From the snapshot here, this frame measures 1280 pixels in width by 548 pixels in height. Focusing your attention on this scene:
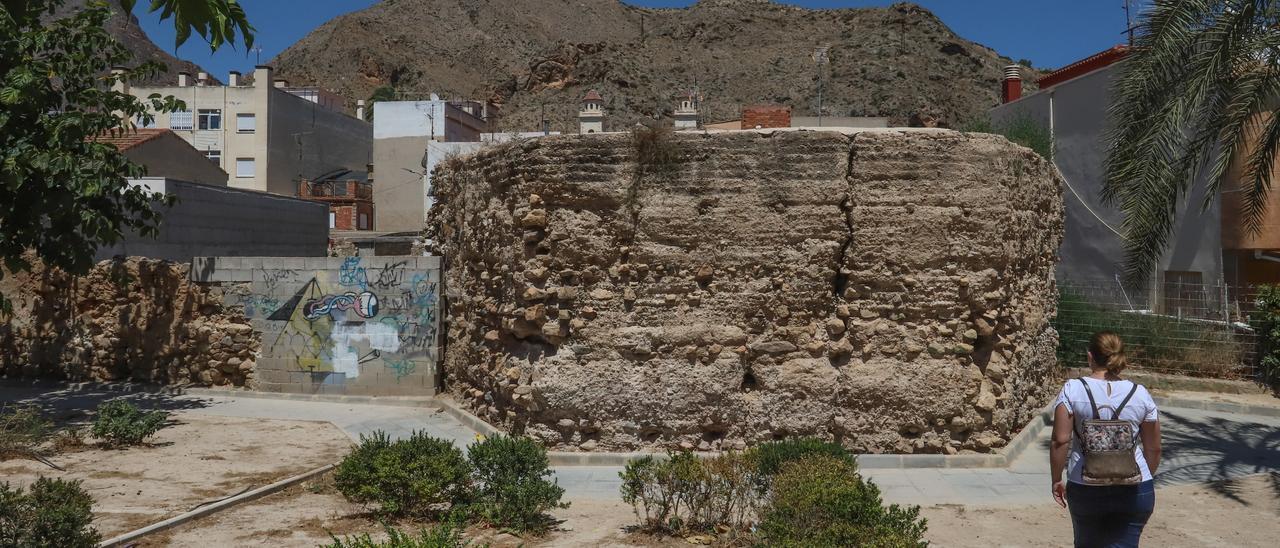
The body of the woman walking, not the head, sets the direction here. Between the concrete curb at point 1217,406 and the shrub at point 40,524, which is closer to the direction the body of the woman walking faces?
the concrete curb

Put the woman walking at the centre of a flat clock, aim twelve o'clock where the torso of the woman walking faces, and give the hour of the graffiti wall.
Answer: The graffiti wall is roughly at 10 o'clock from the woman walking.

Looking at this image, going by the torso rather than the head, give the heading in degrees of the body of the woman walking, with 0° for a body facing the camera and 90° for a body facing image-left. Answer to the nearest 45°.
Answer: approximately 180°

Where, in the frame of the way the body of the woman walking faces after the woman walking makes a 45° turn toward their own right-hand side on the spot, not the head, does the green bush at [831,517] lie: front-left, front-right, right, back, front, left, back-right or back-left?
back-left

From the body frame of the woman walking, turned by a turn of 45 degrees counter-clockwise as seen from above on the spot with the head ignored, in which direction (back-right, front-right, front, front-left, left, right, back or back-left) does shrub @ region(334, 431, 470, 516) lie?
front-left

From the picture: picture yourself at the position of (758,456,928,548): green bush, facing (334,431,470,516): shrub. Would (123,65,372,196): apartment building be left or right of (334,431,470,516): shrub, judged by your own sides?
right

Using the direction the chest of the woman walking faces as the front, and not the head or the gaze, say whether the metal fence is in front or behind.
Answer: in front

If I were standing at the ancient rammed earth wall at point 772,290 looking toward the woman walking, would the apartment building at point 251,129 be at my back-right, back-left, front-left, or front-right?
back-right

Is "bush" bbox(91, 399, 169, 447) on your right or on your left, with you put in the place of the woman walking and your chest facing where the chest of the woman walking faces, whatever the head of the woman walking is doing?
on your left

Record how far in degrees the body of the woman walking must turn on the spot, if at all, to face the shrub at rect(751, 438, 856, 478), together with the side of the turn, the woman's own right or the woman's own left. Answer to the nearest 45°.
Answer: approximately 45° to the woman's own left

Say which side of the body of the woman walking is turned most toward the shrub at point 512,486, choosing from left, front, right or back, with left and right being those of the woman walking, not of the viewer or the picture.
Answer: left

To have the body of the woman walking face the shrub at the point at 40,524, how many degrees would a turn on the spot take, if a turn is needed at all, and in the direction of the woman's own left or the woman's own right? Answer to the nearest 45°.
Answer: approximately 90° to the woman's own left
